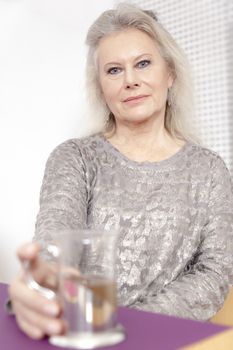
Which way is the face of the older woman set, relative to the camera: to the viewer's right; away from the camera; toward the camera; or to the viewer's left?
toward the camera

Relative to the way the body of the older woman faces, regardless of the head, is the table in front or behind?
in front

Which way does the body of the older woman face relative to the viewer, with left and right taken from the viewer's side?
facing the viewer
